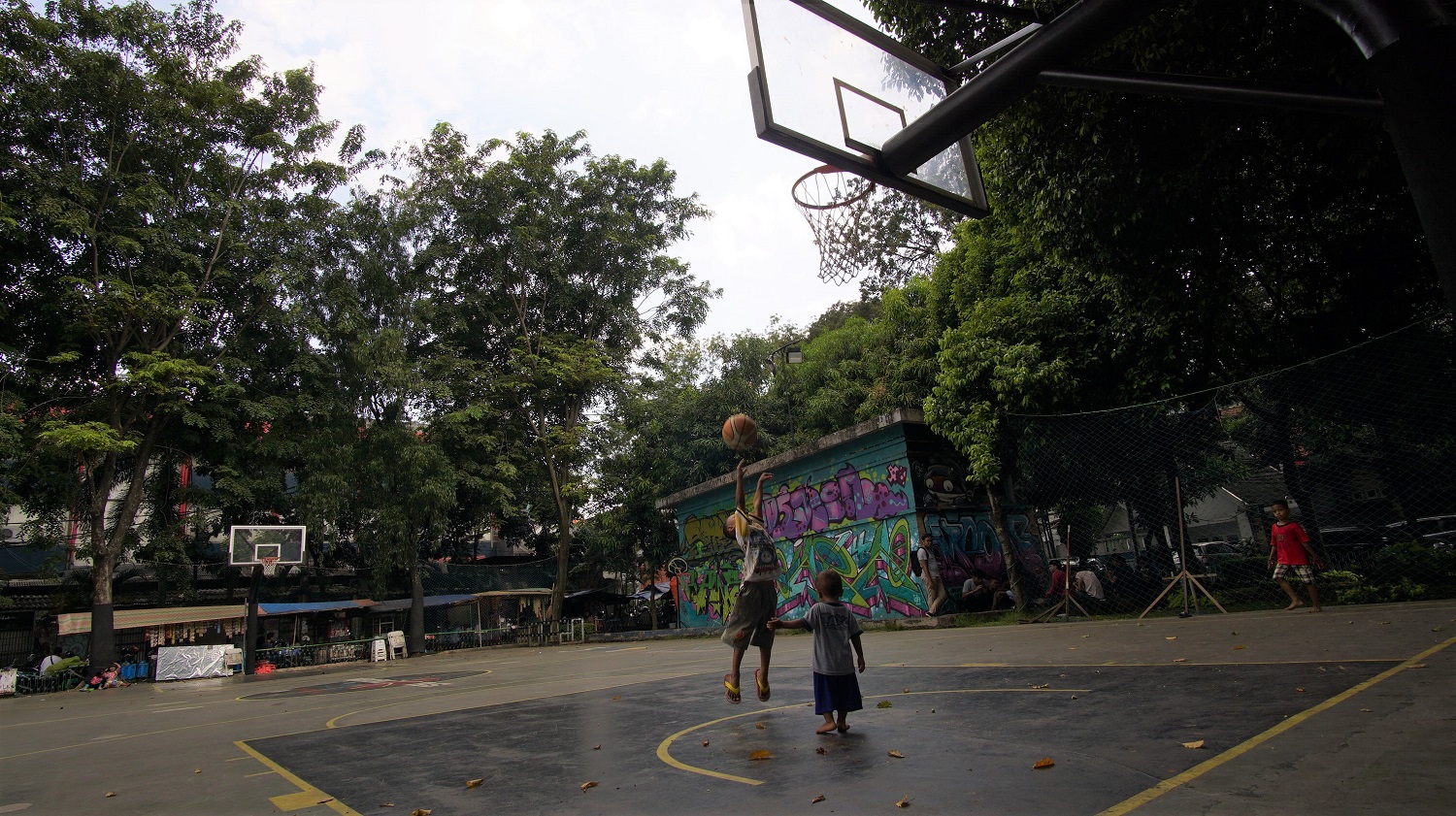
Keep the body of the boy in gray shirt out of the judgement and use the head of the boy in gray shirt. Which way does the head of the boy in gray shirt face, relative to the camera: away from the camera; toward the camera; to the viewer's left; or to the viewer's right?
away from the camera

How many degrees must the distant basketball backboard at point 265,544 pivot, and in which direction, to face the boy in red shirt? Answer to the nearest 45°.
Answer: approximately 45° to its left

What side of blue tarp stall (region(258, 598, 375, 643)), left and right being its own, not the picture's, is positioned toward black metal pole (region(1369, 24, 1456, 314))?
front

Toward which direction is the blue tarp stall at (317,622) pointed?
toward the camera

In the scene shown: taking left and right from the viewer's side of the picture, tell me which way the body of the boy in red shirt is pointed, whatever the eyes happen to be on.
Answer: facing the viewer and to the left of the viewer

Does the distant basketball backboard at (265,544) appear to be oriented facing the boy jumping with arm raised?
yes

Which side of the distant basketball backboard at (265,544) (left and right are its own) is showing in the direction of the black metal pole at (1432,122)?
front

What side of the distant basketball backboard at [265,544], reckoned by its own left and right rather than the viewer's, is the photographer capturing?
front

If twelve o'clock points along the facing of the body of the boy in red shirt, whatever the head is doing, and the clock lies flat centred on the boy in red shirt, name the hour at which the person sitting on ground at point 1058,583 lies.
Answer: The person sitting on ground is roughly at 3 o'clock from the boy in red shirt.

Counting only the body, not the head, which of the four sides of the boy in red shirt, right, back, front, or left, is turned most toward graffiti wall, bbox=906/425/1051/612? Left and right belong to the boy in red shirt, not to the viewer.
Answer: right
